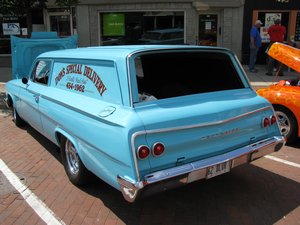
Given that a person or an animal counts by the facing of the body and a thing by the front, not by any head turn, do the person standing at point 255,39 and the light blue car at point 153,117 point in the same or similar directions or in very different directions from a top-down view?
very different directions

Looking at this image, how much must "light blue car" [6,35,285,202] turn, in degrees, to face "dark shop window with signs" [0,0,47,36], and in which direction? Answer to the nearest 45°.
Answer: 0° — it already faces it

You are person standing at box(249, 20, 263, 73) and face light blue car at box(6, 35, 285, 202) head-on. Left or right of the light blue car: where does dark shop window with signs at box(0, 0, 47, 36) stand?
right

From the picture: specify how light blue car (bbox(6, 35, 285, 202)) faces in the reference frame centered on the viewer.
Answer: facing away from the viewer and to the left of the viewer

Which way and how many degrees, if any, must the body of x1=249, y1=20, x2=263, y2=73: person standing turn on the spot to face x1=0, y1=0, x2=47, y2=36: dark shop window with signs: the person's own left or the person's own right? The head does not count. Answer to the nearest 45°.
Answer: approximately 135° to the person's own right

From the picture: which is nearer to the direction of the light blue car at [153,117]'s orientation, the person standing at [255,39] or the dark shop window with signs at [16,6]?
the dark shop window with signs

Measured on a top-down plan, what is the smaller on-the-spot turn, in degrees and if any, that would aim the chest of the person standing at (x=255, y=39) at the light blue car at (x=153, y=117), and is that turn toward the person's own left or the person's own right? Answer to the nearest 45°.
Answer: approximately 90° to the person's own right

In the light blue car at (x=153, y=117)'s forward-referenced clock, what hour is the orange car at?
The orange car is roughly at 3 o'clock from the light blue car.

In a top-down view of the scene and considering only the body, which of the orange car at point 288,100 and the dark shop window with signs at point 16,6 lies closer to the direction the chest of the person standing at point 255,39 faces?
the orange car
